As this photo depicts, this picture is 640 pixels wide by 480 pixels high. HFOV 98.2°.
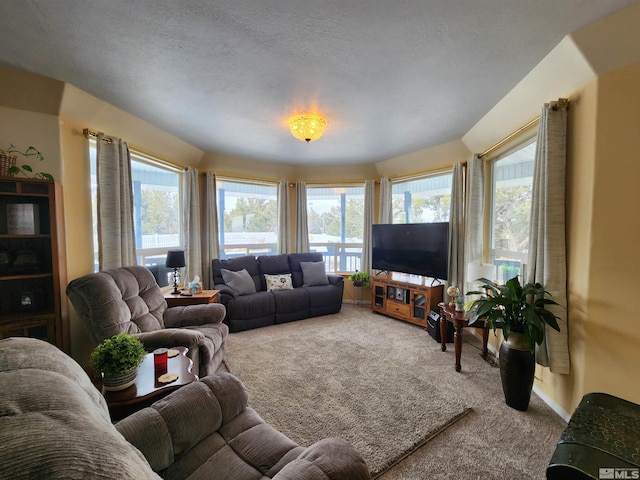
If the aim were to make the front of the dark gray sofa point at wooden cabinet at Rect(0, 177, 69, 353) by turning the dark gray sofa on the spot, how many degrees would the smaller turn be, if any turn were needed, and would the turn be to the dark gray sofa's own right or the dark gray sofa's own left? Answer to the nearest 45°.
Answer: approximately 90° to the dark gray sofa's own right

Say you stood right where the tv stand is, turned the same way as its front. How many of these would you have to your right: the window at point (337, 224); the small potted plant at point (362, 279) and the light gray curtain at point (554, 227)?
2

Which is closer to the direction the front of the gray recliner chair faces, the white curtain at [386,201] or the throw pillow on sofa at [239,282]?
the white curtain

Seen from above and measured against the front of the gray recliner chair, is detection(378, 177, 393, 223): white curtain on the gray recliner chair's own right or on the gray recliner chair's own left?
on the gray recliner chair's own left

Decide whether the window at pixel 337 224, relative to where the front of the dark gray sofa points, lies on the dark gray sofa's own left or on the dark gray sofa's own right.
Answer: on the dark gray sofa's own left

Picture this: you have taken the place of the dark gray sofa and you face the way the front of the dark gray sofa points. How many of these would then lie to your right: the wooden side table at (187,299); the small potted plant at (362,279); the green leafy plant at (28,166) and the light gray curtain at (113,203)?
3

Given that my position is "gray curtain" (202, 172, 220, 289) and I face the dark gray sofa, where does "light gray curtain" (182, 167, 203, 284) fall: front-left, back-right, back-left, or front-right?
back-right

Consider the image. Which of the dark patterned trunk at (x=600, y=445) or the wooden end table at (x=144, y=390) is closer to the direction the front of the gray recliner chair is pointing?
the dark patterned trunk

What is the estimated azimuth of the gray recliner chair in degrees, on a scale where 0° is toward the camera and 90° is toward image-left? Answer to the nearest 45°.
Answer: approximately 315°

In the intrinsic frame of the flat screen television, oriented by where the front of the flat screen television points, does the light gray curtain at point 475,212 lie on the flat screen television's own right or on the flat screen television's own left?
on the flat screen television's own left
